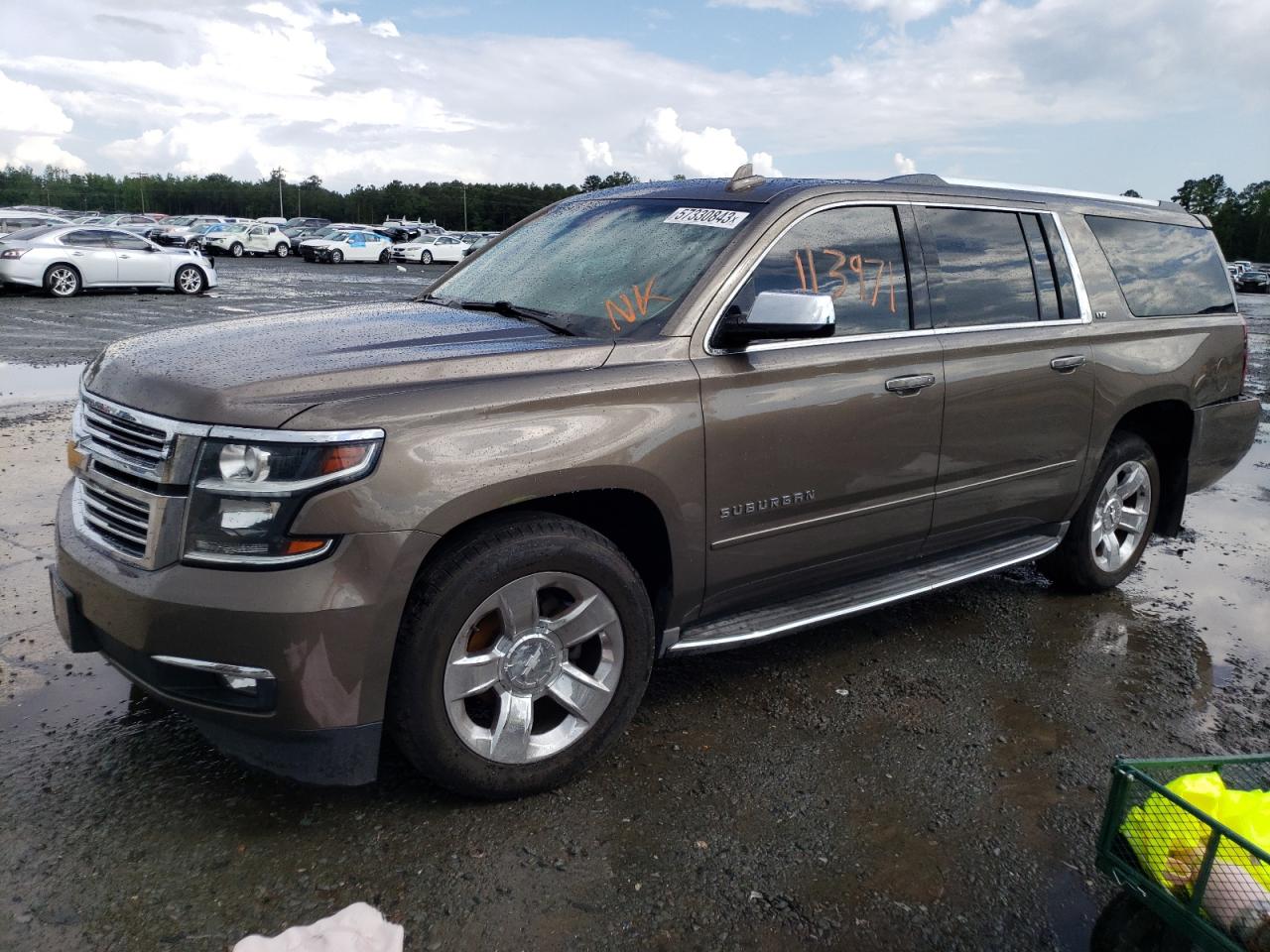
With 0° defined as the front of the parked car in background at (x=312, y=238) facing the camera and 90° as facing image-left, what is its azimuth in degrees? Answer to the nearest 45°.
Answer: approximately 45°

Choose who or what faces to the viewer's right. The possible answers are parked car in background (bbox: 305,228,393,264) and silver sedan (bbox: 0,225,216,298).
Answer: the silver sedan

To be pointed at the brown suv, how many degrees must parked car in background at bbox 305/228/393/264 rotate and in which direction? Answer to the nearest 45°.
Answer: approximately 45° to its left

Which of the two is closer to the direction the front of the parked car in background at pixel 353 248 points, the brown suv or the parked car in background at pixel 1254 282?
the brown suv

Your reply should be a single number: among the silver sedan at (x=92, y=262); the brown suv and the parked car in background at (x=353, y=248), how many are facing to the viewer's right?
1

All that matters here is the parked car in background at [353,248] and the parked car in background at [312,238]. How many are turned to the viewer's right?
0

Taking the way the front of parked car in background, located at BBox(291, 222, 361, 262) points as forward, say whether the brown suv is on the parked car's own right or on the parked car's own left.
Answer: on the parked car's own left

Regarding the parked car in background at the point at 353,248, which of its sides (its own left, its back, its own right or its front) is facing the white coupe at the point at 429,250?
back

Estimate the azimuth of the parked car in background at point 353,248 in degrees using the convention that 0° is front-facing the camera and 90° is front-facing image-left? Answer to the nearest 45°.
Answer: approximately 45°

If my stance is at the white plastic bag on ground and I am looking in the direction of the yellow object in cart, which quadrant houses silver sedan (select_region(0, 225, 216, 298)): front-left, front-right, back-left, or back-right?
back-left

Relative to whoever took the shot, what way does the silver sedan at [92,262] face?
facing to the right of the viewer

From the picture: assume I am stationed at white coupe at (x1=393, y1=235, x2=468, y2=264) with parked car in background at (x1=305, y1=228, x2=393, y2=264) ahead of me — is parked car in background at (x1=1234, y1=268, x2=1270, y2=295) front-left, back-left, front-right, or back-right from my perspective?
back-left
